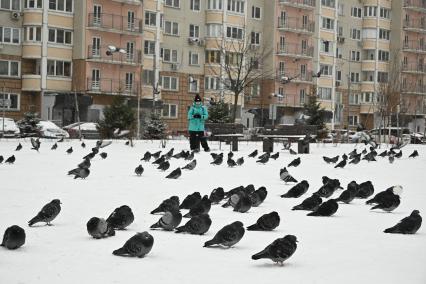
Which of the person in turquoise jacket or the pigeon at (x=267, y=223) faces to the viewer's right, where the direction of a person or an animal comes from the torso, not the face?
the pigeon

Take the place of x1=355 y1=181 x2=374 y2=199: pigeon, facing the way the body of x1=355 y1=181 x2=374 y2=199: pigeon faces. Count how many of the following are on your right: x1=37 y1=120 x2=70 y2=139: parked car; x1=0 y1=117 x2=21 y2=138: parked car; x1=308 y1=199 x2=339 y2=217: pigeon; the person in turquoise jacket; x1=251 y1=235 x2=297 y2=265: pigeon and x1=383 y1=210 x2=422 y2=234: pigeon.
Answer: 3

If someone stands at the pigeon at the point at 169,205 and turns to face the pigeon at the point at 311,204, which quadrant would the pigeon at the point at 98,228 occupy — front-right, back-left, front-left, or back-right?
back-right

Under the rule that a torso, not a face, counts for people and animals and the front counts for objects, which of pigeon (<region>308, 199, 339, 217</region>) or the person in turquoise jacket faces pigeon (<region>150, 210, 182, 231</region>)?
the person in turquoise jacket

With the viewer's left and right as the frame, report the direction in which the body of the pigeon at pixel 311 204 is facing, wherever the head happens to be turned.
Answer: facing to the right of the viewer
